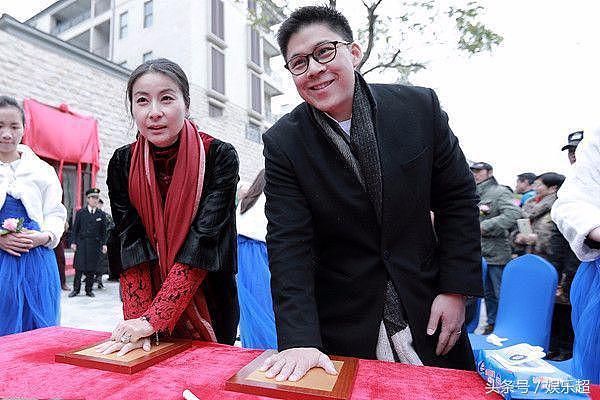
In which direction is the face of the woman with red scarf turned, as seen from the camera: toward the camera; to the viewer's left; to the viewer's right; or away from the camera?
toward the camera

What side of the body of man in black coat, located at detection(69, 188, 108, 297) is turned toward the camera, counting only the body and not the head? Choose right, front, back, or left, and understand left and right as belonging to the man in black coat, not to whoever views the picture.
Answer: front

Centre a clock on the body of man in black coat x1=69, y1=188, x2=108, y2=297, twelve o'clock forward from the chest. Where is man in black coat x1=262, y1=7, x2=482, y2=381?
man in black coat x1=262, y1=7, x2=482, y2=381 is roughly at 12 o'clock from man in black coat x1=69, y1=188, x2=108, y2=297.

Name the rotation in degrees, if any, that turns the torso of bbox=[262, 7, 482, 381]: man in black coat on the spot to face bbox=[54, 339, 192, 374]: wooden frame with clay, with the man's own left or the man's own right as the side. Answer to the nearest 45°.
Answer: approximately 90° to the man's own right

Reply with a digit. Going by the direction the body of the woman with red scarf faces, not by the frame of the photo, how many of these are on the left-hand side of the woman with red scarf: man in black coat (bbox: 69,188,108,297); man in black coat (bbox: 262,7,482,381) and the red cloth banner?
1

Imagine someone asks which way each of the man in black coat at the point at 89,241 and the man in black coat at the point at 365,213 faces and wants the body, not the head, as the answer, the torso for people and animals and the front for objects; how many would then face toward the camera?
2

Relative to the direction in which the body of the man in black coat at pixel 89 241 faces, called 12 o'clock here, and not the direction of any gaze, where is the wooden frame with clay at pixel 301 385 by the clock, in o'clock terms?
The wooden frame with clay is roughly at 12 o'clock from the man in black coat.

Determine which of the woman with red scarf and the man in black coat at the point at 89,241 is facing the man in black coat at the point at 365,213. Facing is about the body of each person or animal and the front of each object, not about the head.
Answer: the man in black coat at the point at 89,241

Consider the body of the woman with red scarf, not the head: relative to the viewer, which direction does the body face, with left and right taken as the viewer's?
facing the viewer and to the left of the viewer

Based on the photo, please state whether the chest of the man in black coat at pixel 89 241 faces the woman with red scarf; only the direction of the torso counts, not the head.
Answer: yes

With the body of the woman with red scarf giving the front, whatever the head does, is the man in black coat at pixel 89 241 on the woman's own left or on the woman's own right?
on the woman's own right

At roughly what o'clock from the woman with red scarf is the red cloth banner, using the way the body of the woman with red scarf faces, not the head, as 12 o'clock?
The red cloth banner is roughly at 4 o'clock from the woman with red scarf.

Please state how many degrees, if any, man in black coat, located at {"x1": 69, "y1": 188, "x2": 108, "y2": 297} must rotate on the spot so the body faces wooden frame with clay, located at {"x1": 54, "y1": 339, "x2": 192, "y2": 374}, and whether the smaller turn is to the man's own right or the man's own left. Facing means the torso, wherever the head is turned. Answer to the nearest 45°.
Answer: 0° — they already face it

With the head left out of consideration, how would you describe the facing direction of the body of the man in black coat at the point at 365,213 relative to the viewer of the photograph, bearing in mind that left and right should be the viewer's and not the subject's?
facing the viewer
